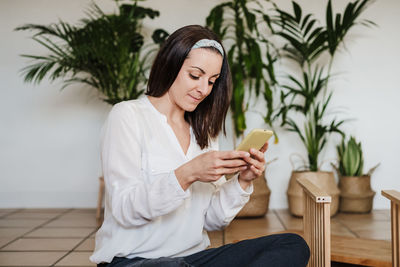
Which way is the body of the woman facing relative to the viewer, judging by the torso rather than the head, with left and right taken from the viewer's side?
facing the viewer and to the right of the viewer

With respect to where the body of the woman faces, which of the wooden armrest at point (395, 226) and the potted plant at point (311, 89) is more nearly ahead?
the wooden armrest

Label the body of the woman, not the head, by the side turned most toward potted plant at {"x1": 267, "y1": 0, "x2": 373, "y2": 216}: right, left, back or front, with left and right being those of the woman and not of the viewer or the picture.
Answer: left

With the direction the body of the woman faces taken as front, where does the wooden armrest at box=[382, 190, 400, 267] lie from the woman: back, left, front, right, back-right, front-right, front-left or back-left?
front-left

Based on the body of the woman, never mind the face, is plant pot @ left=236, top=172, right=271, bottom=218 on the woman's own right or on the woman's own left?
on the woman's own left

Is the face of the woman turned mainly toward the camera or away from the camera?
toward the camera

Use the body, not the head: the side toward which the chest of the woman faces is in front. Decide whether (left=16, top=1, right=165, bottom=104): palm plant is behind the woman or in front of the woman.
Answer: behind

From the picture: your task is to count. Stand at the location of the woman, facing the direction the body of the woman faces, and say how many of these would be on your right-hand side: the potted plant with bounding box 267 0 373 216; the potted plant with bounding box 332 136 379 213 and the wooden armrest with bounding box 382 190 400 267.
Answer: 0

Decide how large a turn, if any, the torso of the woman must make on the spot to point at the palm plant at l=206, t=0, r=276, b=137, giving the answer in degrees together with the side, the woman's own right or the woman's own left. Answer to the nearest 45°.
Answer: approximately 135° to the woman's own left

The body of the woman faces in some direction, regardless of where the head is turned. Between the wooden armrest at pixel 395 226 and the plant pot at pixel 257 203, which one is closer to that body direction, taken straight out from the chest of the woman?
the wooden armrest
